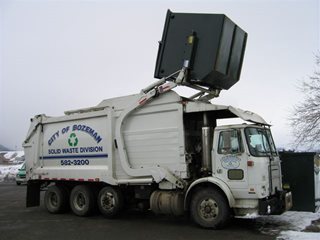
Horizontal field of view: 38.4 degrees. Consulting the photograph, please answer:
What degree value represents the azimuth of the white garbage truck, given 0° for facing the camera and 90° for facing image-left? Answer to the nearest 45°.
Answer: approximately 315°
